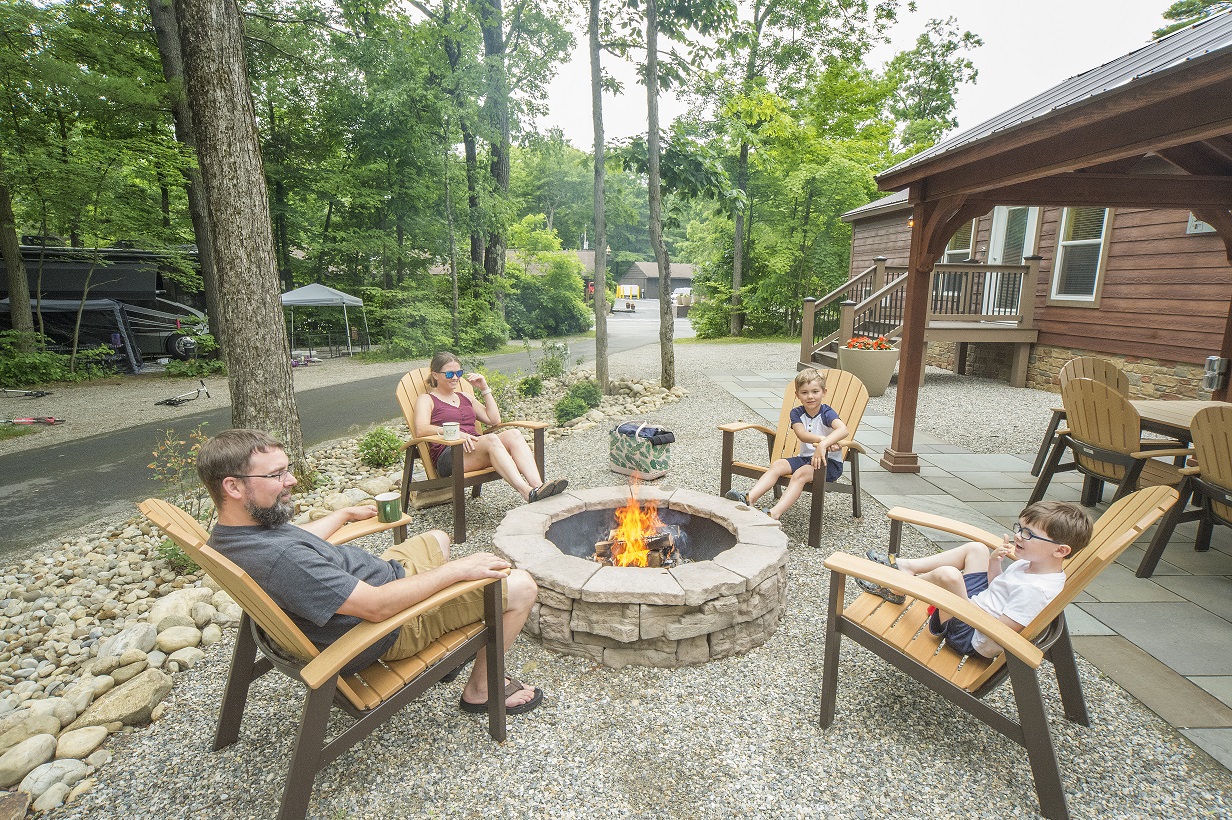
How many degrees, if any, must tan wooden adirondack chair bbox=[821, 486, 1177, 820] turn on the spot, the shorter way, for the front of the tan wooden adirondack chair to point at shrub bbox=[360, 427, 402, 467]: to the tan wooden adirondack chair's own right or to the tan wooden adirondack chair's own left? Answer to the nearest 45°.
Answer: approximately 45° to the tan wooden adirondack chair's own left

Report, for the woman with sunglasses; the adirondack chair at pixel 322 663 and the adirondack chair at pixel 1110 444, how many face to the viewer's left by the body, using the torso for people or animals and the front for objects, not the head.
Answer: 0

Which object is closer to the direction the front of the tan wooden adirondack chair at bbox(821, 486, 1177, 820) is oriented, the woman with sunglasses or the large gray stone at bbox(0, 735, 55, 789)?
the woman with sunglasses

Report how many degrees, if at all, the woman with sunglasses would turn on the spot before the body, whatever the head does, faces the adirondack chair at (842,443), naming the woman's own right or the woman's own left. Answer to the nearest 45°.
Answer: approximately 45° to the woman's own left

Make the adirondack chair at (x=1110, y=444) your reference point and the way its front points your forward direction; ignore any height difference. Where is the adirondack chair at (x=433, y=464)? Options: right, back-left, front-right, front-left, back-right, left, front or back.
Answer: back

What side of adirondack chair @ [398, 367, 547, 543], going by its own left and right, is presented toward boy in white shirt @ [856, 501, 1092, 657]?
front

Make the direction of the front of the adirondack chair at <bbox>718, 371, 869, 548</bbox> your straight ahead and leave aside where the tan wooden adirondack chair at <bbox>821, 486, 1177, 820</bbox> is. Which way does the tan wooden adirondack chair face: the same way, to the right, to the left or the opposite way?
to the right

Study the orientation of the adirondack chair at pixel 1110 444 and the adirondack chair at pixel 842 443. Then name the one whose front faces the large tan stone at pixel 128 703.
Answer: the adirondack chair at pixel 842 443

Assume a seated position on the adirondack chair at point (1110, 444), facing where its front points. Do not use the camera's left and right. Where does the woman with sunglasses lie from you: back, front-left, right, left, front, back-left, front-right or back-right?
back

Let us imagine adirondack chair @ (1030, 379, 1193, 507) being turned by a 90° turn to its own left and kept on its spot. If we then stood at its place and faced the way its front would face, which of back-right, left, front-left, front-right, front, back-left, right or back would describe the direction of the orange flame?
left

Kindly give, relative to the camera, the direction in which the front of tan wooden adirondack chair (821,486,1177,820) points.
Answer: facing away from the viewer and to the left of the viewer

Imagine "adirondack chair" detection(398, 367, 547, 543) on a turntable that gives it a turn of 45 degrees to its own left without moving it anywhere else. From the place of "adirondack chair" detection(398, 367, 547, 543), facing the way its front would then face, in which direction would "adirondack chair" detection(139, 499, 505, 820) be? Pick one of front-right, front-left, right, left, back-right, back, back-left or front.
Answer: right

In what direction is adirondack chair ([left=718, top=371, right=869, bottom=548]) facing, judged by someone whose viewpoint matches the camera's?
facing the viewer and to the left of the viewer

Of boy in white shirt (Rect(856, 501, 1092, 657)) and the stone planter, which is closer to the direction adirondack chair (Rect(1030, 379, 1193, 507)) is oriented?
the stone planter

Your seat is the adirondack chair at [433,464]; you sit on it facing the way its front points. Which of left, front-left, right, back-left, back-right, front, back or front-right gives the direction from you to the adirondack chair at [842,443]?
front-left

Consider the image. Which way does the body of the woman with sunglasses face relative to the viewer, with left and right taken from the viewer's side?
facing the viewer and to the right of the viewer

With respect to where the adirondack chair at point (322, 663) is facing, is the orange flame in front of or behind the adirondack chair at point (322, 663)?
in front

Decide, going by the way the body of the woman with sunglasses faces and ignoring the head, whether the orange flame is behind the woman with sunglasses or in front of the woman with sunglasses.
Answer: in front

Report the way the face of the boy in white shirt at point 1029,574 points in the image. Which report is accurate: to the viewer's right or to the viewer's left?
to the viewer's left

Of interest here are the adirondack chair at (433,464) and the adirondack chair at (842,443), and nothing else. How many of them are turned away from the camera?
0
